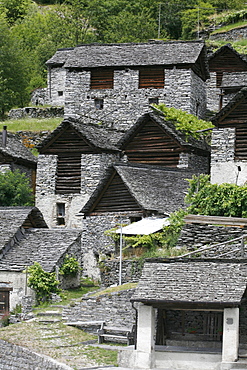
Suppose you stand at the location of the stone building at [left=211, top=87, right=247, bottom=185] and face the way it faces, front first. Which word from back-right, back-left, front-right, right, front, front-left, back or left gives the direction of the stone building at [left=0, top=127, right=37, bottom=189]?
back-right

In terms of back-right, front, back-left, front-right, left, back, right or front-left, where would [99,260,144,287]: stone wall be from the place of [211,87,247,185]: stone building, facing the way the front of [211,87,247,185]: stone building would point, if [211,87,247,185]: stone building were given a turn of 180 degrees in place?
back-left

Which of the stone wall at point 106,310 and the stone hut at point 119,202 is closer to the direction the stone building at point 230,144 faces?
the stone wall

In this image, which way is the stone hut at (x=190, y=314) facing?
toward the camera

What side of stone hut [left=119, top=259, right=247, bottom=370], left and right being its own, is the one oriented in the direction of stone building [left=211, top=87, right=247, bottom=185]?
back

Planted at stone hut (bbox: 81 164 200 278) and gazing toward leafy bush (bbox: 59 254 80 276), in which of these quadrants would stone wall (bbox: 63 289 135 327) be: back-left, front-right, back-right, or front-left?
front-left

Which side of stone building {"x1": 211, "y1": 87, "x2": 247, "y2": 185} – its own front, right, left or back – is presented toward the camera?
front

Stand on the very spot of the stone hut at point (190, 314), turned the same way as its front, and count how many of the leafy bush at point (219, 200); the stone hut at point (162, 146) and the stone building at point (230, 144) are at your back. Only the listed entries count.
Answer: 3

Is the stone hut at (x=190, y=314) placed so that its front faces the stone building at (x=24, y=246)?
no

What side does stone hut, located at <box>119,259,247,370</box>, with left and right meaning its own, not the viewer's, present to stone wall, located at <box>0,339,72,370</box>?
right

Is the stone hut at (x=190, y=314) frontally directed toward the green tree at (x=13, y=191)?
no

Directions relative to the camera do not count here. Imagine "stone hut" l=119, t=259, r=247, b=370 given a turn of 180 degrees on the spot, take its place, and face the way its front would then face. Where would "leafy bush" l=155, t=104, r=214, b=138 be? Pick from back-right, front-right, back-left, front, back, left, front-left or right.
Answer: front

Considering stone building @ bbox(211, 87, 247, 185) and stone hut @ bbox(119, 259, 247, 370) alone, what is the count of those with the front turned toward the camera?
2

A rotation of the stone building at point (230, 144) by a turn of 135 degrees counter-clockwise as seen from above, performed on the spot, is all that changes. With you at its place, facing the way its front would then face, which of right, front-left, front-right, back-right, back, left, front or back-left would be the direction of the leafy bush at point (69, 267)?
back

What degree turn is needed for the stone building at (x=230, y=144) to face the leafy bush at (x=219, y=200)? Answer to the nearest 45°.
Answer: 0° — it already faces it

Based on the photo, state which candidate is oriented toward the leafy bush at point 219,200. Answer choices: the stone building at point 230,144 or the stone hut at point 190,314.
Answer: the stone building

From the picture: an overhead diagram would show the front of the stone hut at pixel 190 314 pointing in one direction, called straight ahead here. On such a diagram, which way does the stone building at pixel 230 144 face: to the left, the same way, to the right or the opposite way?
the same way
